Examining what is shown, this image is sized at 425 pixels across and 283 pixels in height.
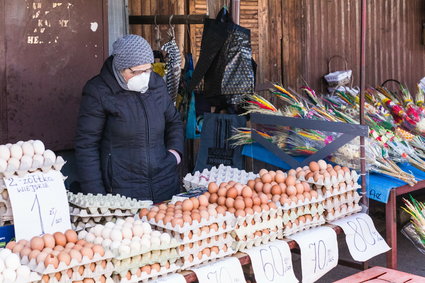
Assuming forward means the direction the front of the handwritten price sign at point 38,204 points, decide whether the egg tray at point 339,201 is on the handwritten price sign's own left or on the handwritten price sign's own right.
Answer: on the handwritten price sign's own left

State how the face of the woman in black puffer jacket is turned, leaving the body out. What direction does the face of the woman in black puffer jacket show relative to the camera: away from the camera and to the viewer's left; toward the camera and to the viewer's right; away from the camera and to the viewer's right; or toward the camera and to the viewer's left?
toward the camera and to the viewer's right

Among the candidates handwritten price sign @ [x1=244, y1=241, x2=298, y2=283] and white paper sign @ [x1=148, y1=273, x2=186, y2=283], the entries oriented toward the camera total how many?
2

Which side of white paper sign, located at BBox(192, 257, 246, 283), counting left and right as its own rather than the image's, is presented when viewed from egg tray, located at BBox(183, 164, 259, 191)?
back

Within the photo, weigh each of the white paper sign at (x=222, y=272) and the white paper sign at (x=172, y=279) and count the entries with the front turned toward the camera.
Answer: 2

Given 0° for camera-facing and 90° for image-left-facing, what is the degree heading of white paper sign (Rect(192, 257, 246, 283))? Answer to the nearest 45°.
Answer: approximately 0°
